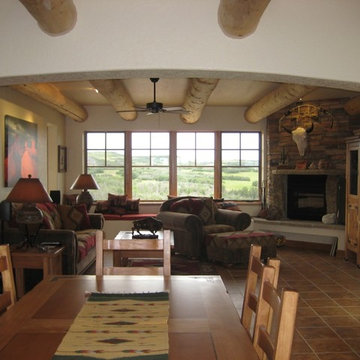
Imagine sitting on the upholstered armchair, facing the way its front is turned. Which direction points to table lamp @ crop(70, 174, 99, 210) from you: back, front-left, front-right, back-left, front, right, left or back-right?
back-right

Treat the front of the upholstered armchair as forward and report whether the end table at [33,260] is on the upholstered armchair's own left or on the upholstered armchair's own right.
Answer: on the upholstered armchair's own right

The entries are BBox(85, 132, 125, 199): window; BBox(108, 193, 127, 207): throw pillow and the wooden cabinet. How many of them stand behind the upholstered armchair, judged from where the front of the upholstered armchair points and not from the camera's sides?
2

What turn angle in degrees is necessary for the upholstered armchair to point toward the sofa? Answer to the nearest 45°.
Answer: approximately 90° to its right

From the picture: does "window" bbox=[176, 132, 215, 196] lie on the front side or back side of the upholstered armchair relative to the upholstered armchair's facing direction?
on the back side

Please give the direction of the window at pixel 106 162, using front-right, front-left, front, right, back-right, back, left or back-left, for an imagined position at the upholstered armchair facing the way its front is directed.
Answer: back

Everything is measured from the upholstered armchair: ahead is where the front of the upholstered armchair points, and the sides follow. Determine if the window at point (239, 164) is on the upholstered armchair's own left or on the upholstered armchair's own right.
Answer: on the upholstered armchair's own left
